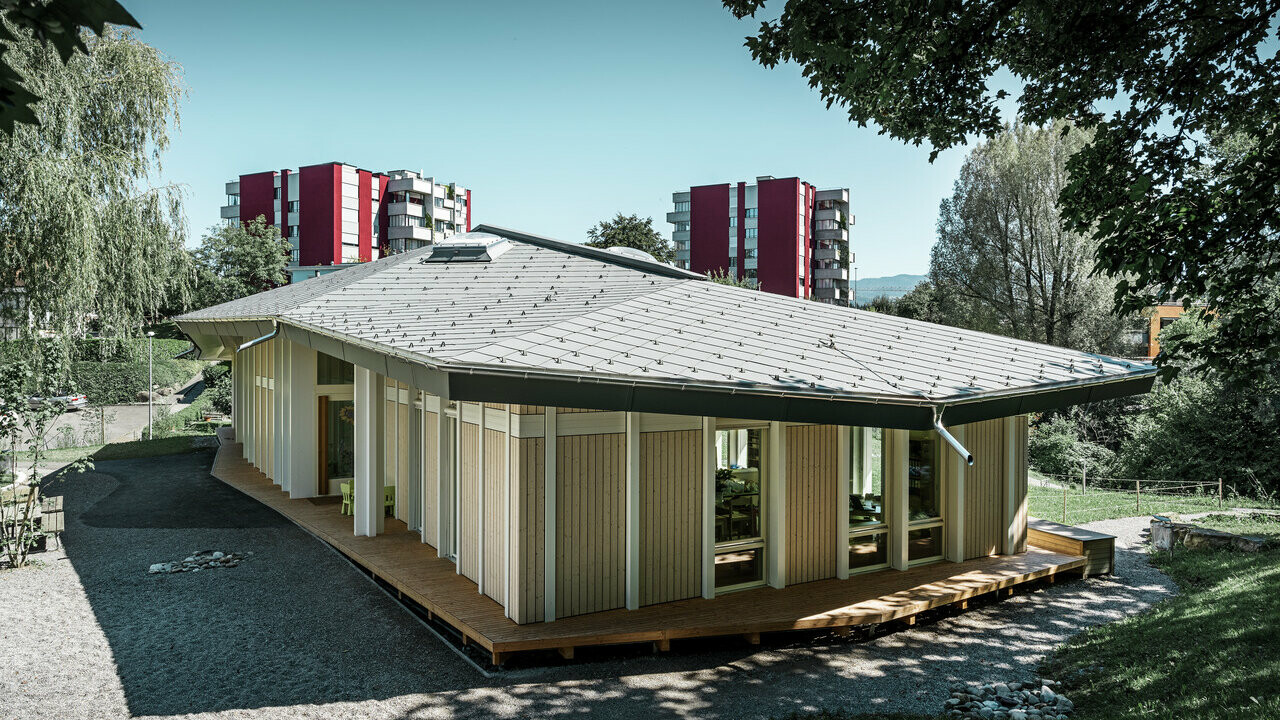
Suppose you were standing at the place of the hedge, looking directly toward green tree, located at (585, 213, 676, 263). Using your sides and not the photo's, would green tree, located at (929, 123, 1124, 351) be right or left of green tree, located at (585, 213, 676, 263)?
right

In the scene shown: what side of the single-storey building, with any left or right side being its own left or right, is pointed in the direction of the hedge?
right

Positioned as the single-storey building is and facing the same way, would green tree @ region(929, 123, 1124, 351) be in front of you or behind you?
behind

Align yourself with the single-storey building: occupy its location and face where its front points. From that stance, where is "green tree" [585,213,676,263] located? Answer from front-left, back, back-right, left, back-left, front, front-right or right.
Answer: back-right

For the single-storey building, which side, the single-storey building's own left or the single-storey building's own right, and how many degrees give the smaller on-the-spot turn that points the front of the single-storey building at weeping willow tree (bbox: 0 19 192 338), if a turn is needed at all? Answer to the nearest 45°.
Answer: approximately 90° to the single-storey building's own right

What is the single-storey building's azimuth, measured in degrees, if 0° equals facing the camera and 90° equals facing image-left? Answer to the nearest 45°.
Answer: approximately 45°
